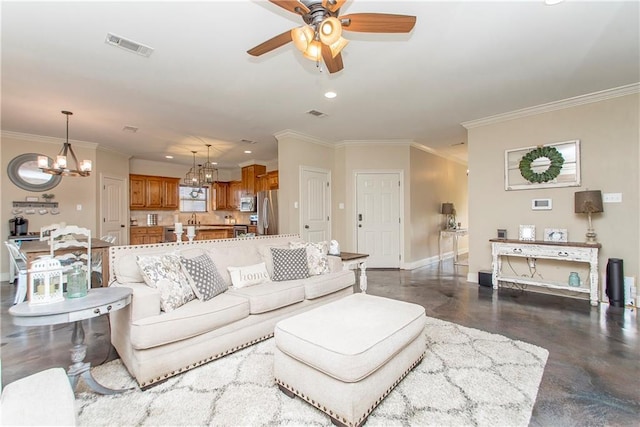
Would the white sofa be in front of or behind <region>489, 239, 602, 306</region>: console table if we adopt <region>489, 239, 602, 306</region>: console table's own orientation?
in front

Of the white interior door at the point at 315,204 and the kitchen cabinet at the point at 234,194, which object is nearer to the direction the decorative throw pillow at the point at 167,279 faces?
the white interior door

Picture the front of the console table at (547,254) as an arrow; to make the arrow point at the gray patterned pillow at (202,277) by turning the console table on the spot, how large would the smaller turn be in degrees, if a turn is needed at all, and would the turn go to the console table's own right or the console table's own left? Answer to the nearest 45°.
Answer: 0° — it already faces it

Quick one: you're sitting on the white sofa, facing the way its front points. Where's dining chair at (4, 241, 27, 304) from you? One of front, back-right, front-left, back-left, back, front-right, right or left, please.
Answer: back

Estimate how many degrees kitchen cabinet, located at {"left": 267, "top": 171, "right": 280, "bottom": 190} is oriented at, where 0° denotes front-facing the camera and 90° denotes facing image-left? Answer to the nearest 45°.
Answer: approximately 45°

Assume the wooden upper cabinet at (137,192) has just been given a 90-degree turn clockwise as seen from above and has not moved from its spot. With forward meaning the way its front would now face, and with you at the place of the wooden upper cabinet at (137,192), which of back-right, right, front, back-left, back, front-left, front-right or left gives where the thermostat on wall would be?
back-left

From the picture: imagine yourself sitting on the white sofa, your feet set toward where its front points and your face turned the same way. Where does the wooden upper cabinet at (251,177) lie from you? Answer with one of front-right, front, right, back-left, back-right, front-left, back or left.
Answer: back-left

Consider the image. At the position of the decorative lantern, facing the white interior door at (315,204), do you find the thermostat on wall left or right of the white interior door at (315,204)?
right

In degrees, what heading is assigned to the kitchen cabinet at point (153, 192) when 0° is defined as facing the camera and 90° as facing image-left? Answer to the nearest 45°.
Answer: approximately 0°

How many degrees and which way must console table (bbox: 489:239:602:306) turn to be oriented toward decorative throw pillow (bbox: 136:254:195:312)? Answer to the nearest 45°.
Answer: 0° — it already faces it
